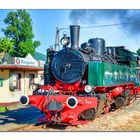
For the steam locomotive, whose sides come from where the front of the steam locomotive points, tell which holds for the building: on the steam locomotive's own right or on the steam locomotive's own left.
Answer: on the steam locomotive's own right

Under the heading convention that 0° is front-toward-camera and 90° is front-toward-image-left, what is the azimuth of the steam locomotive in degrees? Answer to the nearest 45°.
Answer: approximately 45°

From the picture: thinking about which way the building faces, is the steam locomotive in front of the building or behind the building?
in front

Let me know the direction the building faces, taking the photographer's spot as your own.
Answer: facing the viewer and to the right of the viewer

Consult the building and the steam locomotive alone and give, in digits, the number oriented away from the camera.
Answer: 0

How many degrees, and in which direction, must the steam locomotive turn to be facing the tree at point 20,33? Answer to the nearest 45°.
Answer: approximately 90° to its right

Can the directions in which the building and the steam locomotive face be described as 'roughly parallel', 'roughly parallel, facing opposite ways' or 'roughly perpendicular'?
roughly perpendicular
